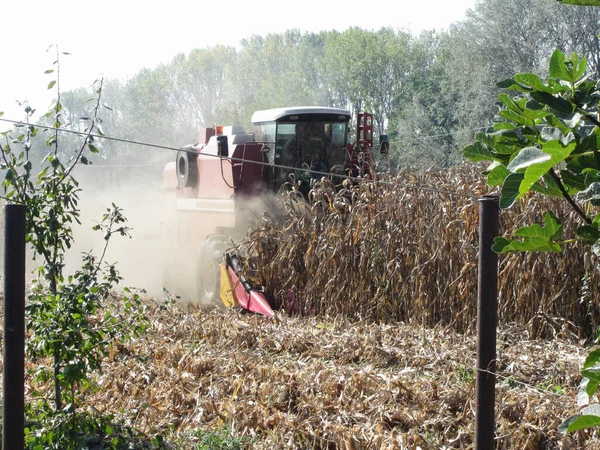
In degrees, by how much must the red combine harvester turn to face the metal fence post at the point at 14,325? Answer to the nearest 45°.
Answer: approximately 45° to its right

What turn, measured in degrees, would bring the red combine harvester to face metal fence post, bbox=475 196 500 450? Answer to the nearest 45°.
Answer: approximately 45° to its right

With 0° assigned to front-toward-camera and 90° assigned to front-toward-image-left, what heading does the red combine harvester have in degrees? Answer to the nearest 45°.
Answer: approximately 315°
